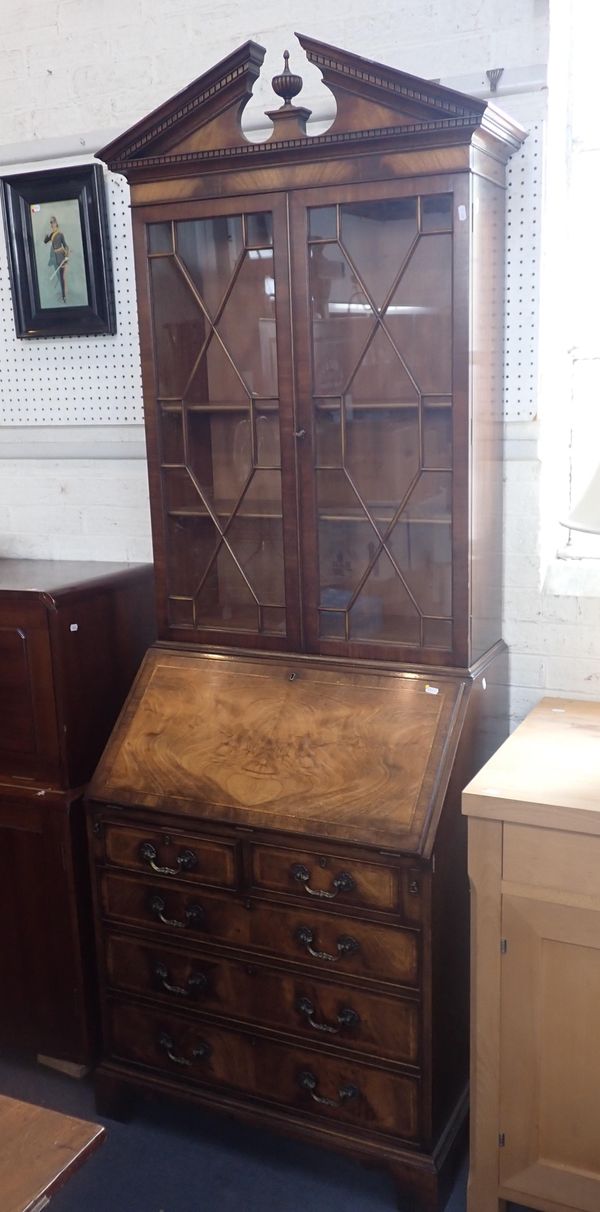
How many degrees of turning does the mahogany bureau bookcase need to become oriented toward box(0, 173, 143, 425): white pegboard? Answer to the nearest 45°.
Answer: approximately 90° to its right

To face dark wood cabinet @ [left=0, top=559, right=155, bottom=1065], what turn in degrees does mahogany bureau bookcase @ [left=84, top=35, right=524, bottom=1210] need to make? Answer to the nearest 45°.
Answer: approximately 45° to its right

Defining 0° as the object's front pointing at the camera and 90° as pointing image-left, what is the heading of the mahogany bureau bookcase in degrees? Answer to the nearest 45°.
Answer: approximately 45°

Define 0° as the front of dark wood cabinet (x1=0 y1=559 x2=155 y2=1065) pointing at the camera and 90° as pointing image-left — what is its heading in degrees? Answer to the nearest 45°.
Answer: approximately 45°
